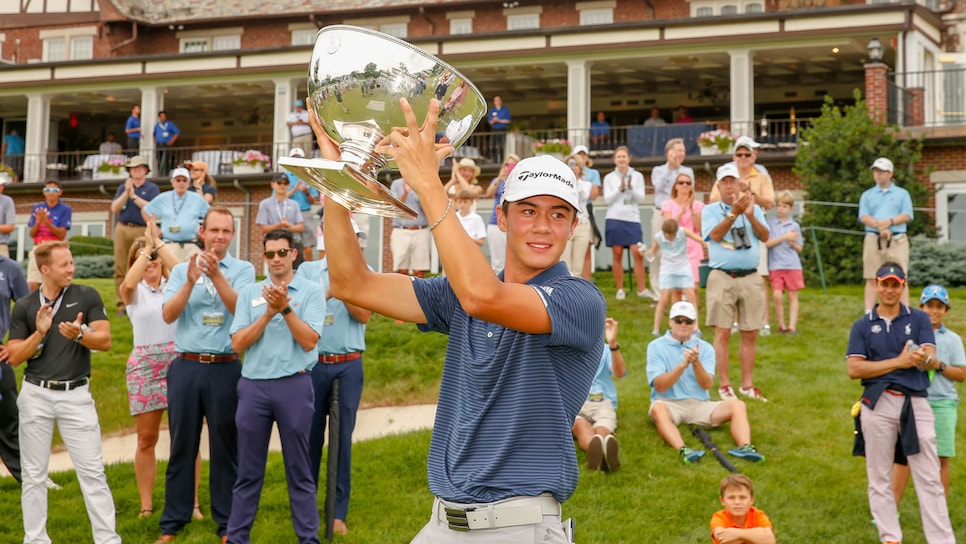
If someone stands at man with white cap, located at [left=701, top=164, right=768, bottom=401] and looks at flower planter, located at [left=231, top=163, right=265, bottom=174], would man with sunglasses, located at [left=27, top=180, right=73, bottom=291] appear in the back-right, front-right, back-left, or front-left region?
front-left

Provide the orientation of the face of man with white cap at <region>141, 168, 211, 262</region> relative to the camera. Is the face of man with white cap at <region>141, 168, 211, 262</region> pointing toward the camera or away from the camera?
toward the camera

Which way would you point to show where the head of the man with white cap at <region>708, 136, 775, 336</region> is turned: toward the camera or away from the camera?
toward the camera

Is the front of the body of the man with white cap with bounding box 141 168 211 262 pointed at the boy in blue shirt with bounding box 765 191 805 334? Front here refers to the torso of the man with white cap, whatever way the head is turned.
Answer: no

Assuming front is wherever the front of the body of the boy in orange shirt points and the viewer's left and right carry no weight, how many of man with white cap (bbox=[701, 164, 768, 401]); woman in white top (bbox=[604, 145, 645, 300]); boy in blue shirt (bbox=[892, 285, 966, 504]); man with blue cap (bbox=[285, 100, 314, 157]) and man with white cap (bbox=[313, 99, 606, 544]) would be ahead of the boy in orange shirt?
1

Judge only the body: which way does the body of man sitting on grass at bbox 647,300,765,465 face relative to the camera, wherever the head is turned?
toward the camera

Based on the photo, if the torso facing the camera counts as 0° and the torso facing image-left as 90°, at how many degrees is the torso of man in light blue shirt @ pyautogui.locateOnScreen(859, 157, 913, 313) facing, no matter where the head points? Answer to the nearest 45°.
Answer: approximately 0°

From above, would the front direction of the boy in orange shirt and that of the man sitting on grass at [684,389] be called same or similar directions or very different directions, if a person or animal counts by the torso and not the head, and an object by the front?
same or similar directions

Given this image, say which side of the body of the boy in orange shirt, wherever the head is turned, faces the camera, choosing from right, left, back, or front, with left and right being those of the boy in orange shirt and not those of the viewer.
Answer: front

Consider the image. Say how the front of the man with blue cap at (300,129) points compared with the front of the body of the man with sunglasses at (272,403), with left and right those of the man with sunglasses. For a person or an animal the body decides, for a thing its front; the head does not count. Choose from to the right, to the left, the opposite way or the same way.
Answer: the same way

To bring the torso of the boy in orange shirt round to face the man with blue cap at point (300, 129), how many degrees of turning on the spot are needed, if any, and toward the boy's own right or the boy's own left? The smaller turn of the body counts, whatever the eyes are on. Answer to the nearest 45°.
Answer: approximately 135° to the boy's own right

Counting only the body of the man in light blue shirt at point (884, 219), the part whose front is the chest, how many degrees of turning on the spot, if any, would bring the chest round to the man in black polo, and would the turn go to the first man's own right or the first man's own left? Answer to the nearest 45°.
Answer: approximately 45° to the first man's own right

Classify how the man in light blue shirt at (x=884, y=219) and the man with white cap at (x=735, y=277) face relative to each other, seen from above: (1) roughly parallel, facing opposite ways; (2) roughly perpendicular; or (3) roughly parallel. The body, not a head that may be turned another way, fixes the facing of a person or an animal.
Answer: roughly parallel

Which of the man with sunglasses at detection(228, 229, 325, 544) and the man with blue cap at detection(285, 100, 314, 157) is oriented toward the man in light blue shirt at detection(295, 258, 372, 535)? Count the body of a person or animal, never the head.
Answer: the man with blue cap

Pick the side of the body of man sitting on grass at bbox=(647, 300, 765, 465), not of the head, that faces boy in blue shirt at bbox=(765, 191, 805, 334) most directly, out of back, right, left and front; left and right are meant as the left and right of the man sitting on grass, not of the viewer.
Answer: back
